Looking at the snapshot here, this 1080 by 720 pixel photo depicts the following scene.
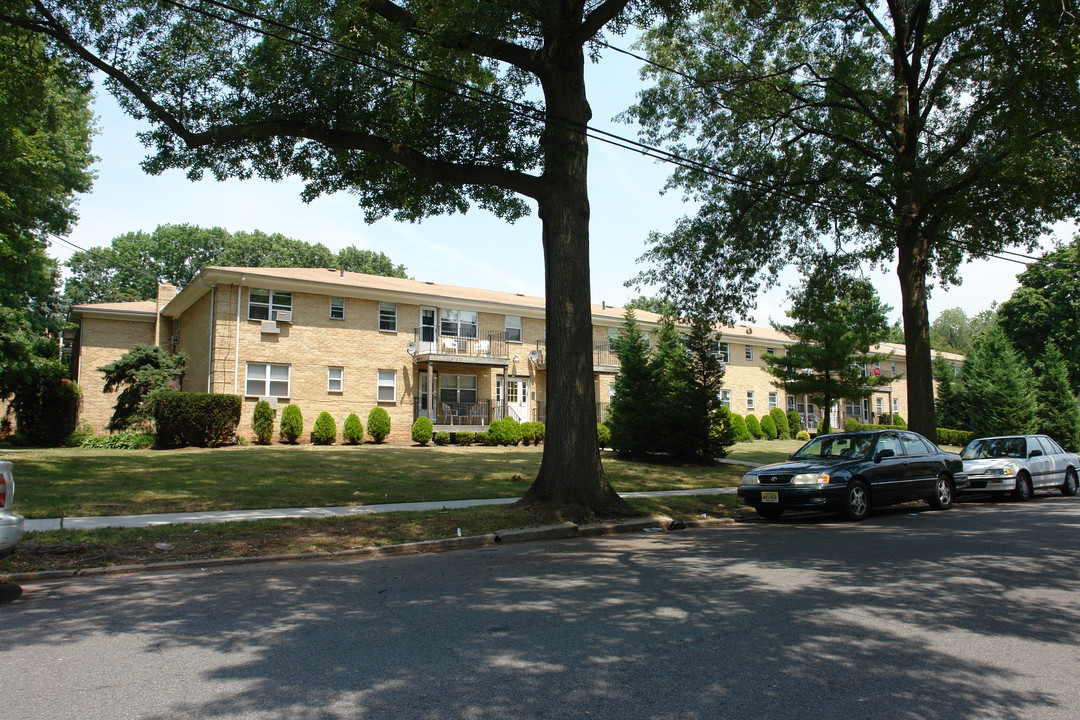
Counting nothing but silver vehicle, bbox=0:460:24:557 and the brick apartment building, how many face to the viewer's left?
1

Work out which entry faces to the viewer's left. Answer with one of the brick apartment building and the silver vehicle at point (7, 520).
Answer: the silver vehicle

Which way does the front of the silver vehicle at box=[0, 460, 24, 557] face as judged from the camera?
facing to the left of the viewer

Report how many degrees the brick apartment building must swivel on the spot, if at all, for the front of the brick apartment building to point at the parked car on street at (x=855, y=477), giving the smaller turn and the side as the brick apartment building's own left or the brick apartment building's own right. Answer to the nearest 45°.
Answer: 0° — it already faces it

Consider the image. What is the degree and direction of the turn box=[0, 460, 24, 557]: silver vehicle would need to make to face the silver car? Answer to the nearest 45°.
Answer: approximately 180°

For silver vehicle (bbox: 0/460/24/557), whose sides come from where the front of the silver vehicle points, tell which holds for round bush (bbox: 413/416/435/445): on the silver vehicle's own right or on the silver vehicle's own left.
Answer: on the silver vehicle's own right

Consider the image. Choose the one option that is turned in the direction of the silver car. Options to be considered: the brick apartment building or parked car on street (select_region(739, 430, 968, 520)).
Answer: the brick apartment building

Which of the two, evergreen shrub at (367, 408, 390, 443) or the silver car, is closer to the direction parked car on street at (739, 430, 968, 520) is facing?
the evergreen shrub

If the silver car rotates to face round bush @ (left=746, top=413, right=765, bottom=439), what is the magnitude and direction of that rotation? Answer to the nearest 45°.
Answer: approximately 90° to its right

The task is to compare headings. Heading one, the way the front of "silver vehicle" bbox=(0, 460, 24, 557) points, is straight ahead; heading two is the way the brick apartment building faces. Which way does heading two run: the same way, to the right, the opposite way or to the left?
to the left

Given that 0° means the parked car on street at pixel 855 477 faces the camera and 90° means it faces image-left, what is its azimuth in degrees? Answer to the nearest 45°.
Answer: approximately 45°

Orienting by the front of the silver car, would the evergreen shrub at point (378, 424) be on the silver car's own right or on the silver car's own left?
on the silver car's own right

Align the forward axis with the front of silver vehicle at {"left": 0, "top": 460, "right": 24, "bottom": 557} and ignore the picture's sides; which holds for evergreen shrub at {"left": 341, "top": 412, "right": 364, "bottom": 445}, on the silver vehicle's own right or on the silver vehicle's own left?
on the silver vehicle's own right

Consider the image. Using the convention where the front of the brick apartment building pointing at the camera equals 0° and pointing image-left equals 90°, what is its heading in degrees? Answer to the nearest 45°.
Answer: approximately 315°

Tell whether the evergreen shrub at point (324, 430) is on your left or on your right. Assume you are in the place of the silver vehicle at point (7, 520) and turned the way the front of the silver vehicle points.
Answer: on your right

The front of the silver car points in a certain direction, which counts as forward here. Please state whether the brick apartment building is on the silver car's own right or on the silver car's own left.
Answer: on the silver car's own right
